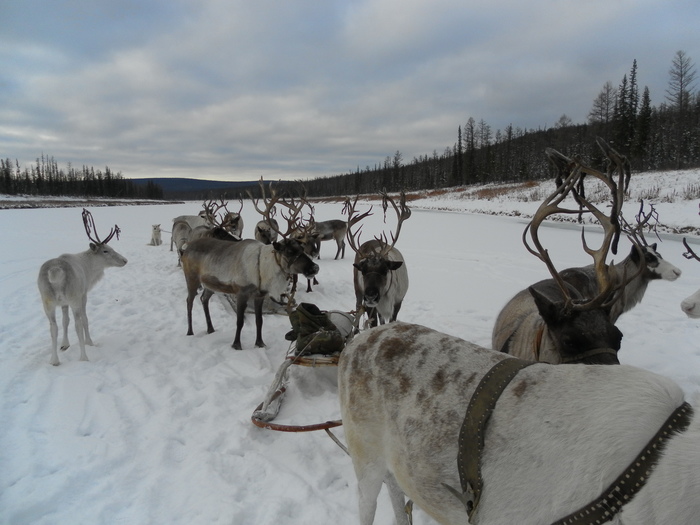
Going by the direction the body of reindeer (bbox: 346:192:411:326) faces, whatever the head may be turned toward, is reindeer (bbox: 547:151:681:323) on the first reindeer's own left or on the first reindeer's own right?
on the first reindeer's own left

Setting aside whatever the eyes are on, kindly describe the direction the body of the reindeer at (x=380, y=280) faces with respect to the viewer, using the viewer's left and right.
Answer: facing the viewer

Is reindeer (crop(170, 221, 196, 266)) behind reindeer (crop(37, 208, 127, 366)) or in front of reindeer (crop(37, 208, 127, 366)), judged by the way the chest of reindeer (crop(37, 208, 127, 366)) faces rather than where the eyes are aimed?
in front

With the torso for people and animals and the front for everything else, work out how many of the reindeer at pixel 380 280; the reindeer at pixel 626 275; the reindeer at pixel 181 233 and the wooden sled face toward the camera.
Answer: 2

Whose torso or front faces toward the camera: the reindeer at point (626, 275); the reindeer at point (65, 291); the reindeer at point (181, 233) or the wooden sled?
the wooden sled

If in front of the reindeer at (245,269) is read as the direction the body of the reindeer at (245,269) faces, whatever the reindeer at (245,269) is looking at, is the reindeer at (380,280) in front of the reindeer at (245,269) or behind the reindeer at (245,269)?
in front

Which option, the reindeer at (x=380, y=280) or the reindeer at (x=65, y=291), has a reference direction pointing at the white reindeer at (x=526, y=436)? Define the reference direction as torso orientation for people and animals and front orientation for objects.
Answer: the reindeer at (x=380, y=280)

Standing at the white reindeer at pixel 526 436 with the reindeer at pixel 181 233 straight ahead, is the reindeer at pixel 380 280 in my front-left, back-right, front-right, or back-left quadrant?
front-right

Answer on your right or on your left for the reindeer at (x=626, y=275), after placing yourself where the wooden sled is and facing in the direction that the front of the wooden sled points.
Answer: on your left

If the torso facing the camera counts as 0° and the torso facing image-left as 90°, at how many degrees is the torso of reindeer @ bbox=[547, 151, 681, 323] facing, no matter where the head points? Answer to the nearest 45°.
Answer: approximately 270°

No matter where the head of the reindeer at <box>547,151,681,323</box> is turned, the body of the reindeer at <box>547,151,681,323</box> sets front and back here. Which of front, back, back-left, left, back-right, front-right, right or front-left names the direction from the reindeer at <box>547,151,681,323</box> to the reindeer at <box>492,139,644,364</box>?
right

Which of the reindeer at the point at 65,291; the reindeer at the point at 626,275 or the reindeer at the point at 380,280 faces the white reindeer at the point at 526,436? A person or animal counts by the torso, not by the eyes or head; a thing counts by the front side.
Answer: the reindeer at the point at 380,280
